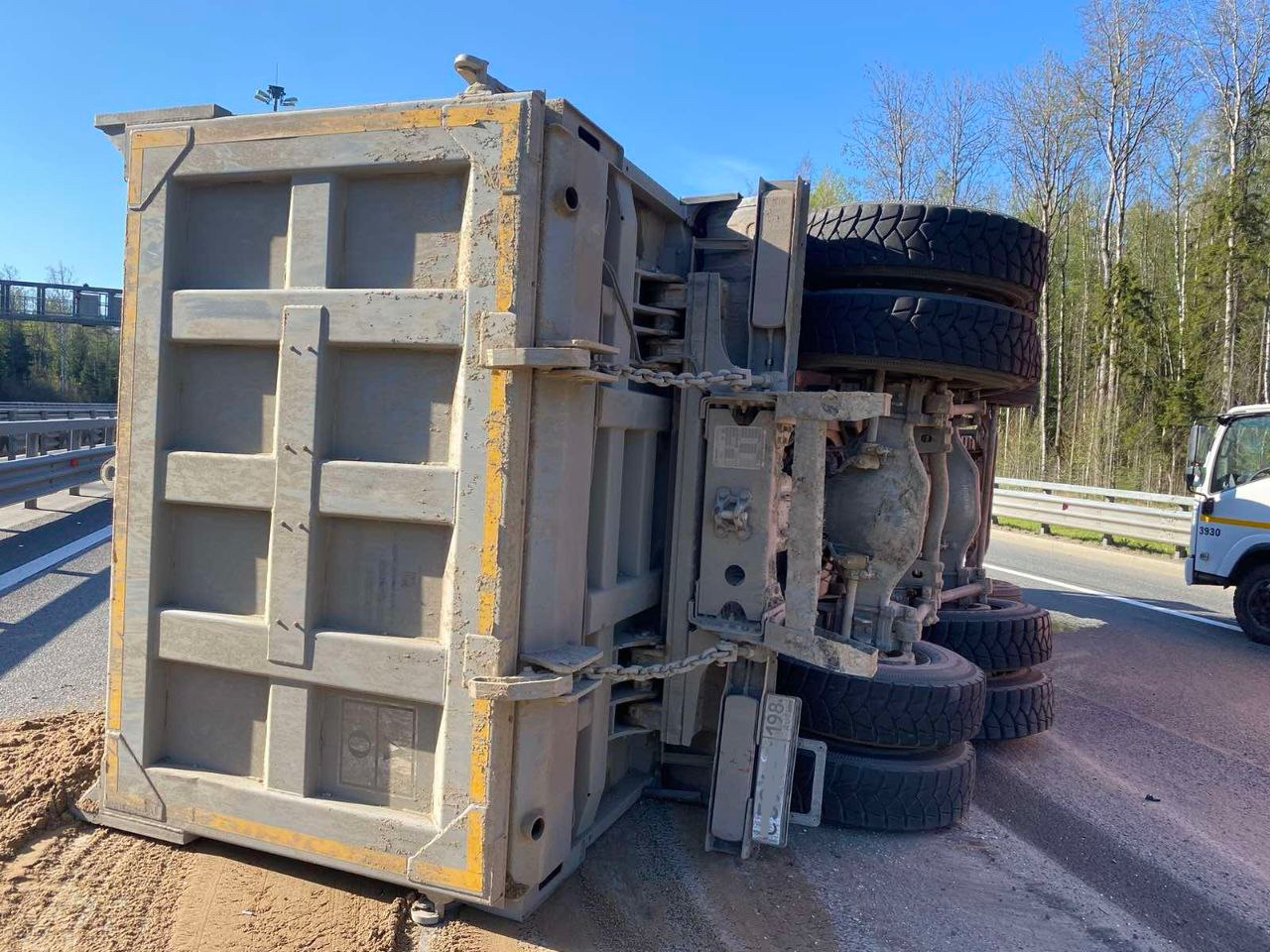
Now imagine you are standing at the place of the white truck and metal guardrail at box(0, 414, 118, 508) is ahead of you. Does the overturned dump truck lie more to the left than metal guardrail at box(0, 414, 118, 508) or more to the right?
left

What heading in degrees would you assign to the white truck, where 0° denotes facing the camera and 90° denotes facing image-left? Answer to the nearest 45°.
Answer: approximately 90°

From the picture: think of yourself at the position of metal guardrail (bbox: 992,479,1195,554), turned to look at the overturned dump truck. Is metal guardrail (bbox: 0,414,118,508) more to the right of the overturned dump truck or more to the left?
right

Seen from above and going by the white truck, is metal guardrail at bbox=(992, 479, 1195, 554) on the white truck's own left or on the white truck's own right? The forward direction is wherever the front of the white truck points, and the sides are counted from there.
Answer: on the white truck's own right
